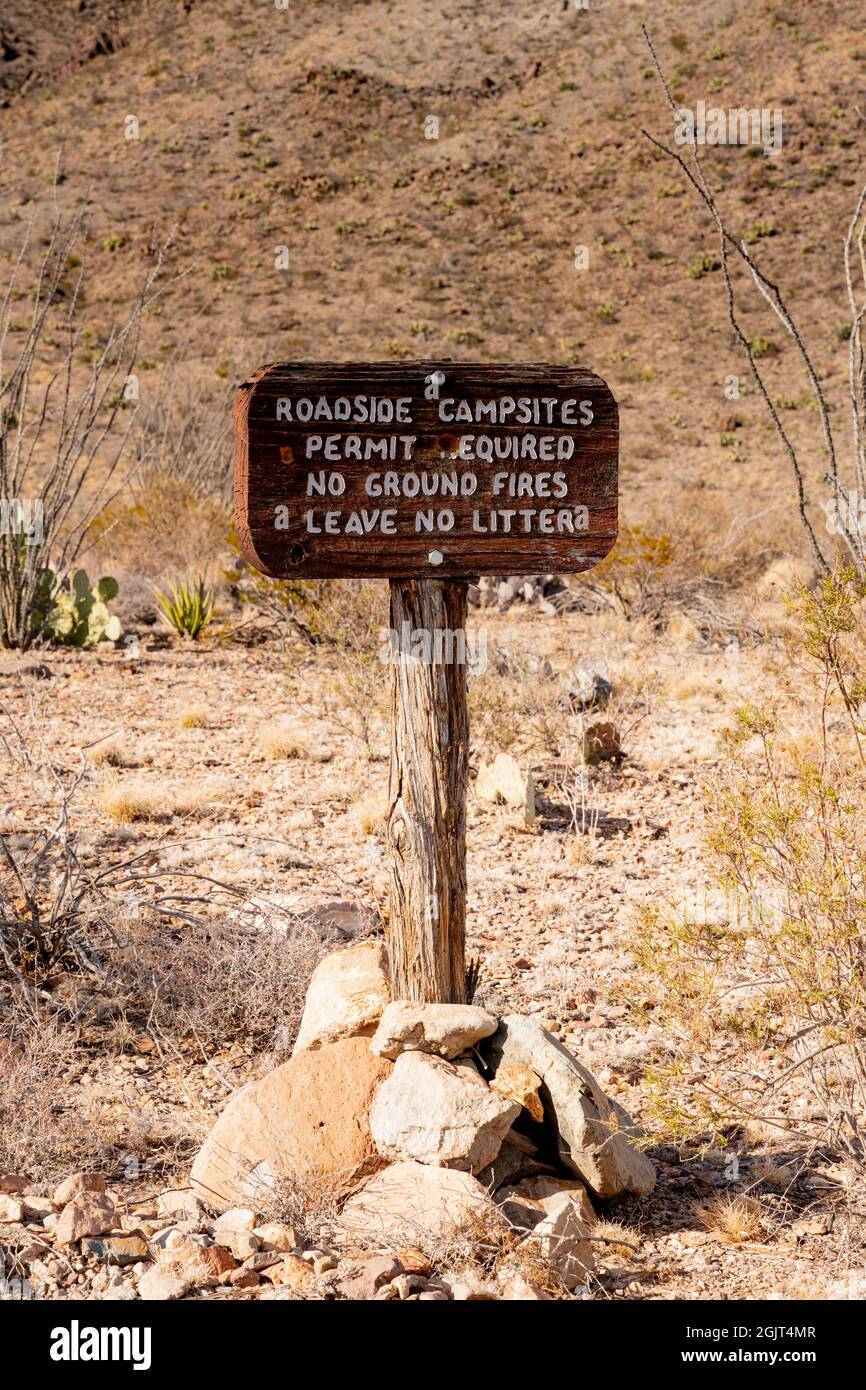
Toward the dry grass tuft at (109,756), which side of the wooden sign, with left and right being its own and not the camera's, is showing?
back

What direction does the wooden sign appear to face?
toward the camera

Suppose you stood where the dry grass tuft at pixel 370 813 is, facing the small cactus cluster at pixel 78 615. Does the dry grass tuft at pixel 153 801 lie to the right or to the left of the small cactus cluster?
left

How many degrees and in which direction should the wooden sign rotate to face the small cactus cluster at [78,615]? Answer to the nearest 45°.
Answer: approximately 180°

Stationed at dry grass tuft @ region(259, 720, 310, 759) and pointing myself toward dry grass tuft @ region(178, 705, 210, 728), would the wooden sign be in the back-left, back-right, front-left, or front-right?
back-left

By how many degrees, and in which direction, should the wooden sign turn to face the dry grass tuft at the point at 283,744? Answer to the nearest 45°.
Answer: approximately 180°

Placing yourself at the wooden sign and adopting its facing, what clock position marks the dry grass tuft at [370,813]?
The dry grass tuft is roughly at 6 o'clock from the wooden sign.

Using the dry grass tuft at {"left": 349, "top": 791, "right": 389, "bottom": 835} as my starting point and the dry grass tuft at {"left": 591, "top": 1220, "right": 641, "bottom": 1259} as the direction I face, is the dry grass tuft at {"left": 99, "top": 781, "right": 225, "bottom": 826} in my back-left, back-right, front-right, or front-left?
back-right
